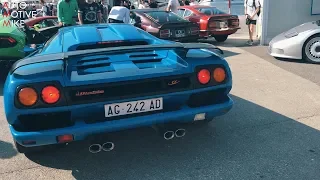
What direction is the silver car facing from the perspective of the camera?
to the viewer's left

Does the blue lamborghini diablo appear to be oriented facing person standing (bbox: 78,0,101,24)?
yes

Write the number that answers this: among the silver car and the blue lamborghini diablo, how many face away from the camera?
1

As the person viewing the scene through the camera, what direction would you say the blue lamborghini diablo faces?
facing away from the viewer

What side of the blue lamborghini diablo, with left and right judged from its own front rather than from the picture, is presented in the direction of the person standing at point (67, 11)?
front

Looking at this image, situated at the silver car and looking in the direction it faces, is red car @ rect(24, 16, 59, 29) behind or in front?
in front

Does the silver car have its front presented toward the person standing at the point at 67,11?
yes

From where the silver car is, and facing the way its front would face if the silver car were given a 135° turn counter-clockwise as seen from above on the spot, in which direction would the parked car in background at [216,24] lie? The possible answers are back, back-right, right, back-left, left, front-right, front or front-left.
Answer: back
